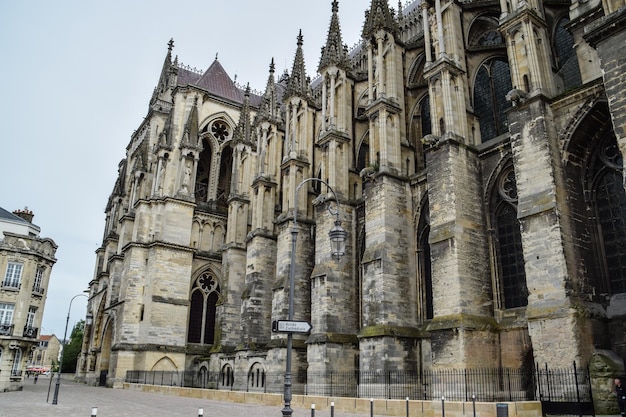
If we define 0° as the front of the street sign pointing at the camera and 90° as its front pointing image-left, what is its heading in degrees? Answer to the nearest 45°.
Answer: approximately 0°

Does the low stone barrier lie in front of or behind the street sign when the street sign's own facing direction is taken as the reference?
behind

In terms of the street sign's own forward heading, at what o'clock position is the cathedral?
The cathedral is roughly at 7 o'clock from the street sign.

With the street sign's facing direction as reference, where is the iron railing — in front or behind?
behind

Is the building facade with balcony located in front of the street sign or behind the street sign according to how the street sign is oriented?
behind
